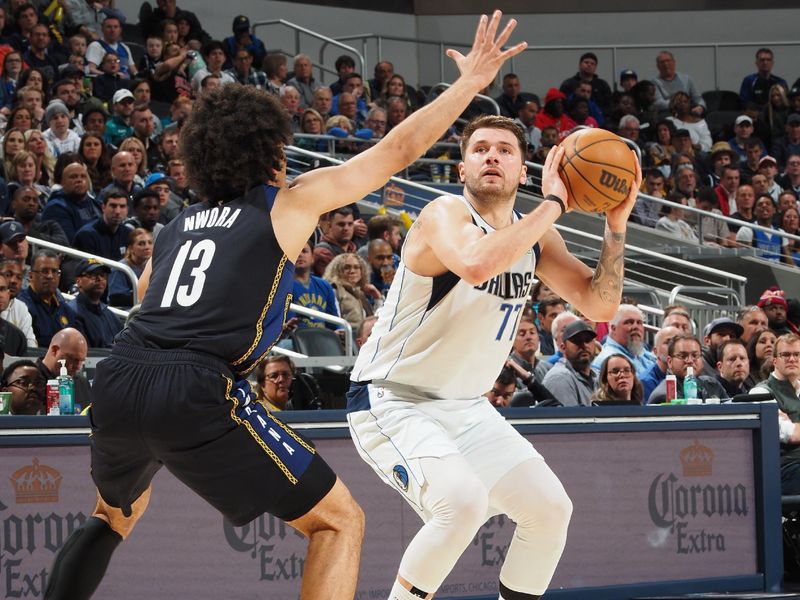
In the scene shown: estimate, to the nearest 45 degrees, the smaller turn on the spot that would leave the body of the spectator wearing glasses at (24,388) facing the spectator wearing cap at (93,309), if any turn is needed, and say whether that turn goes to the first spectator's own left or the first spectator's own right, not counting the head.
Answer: approximately 135° to the first spectator's own left

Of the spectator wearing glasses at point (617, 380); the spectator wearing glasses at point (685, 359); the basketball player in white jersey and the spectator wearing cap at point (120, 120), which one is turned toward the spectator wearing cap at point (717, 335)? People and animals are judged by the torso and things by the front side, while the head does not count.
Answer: the spectator wearing cap at point (120, 120)

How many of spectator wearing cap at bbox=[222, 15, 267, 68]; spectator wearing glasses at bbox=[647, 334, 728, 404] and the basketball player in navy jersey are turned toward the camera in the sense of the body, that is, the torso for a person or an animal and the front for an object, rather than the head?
2

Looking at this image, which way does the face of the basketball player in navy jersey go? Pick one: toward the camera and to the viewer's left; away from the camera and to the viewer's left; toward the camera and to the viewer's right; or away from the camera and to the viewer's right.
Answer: away from the camera and to the viewer's right

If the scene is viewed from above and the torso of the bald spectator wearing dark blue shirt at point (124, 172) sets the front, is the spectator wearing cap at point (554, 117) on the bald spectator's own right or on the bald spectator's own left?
on the bald spectator's own left

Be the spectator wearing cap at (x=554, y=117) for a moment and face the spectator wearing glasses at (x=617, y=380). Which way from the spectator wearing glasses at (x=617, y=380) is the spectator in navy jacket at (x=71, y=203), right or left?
right

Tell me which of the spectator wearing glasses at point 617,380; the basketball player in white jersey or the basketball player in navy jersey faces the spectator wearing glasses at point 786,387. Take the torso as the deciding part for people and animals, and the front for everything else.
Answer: the basketball player in navy jersey

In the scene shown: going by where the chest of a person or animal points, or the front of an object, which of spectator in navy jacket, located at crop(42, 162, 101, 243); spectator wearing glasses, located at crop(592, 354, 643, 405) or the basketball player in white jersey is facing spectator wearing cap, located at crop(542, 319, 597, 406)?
the spectator in navy jacket

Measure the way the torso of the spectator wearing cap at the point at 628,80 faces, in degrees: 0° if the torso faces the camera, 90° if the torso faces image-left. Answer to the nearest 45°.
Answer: approximately 45°

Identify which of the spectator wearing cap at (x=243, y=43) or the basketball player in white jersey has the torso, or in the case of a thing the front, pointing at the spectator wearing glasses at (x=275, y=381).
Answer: the spectator wearing cap

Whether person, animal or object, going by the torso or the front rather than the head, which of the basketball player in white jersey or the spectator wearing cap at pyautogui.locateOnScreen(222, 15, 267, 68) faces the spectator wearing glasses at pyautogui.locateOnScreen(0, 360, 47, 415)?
the spectator wearing cap
